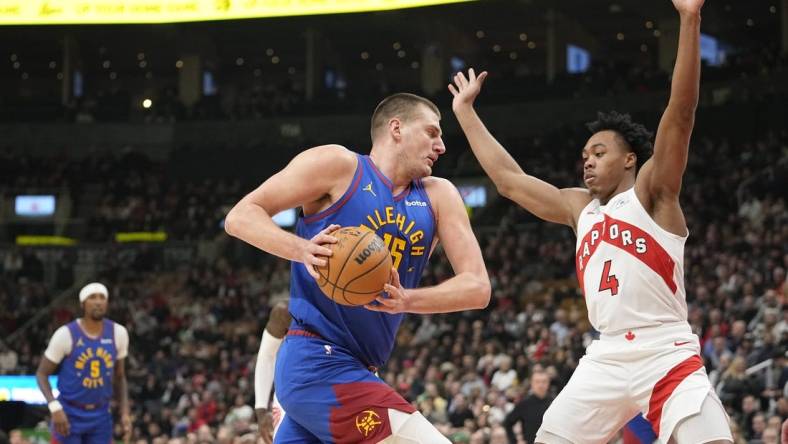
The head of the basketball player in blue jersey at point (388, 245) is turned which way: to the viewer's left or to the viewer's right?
to the viewer's right

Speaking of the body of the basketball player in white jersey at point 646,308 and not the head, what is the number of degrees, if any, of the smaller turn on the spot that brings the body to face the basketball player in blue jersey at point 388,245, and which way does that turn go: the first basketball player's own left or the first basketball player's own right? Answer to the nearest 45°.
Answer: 0° — they already face them

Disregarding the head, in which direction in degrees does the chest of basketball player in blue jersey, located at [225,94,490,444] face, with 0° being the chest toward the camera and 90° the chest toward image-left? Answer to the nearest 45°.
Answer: approximately 315°

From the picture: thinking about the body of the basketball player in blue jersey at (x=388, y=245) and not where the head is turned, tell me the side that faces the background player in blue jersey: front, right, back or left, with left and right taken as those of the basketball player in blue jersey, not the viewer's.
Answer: back

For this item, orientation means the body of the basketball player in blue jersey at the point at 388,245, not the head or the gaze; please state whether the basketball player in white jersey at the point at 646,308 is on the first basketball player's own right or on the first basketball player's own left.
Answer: on the first basketball player's own left

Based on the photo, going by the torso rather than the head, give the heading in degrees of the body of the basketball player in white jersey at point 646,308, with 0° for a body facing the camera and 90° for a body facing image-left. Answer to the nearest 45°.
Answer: approximately 45°

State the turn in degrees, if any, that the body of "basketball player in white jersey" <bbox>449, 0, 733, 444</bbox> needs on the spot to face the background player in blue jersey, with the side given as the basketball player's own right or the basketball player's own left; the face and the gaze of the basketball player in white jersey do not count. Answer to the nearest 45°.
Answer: approximately 90° to the basketball player's own right
